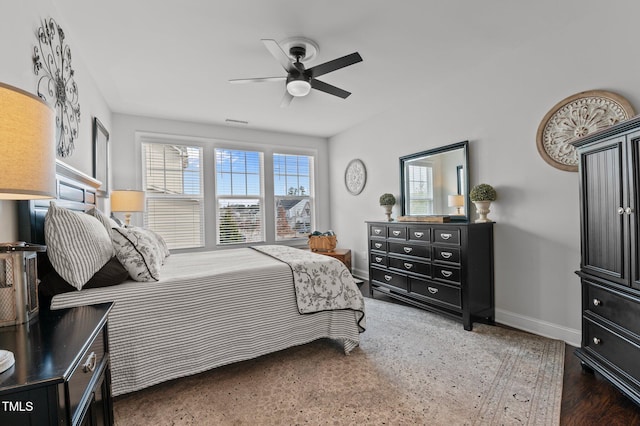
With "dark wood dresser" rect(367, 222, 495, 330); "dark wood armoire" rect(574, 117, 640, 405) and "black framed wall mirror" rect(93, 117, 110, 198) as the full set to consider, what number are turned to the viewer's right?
1

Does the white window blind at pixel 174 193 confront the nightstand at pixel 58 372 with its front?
yes

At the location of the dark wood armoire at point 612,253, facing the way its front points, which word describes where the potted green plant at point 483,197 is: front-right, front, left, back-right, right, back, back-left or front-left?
right

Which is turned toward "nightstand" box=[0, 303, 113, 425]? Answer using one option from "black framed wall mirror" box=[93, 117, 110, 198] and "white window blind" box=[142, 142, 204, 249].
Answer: the white window blind

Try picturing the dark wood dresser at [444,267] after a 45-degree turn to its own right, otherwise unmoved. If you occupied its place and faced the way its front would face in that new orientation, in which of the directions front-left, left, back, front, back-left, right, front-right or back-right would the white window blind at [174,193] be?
front

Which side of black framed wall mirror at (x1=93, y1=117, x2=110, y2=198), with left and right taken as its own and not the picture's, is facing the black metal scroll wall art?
right

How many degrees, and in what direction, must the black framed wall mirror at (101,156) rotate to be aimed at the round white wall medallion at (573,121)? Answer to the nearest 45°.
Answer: approximately 45° to its right

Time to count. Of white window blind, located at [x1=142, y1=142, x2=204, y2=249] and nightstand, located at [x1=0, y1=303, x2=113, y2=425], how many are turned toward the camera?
1

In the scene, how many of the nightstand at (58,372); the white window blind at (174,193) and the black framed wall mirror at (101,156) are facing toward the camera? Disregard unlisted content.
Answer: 1

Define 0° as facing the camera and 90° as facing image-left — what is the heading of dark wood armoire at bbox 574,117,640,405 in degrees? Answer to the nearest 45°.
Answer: approximately 45°

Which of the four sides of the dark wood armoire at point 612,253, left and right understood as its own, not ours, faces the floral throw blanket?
front

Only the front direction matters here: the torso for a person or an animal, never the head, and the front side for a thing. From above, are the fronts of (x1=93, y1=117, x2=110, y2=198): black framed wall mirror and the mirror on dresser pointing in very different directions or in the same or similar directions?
very different directions

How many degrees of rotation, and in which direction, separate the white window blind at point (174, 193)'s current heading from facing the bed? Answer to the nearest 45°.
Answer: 0° — it already faces it

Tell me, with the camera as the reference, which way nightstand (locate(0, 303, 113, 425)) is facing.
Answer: facing to the right of the viewer

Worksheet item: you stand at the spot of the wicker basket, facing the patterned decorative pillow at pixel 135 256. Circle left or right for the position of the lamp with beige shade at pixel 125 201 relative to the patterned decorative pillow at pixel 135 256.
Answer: right

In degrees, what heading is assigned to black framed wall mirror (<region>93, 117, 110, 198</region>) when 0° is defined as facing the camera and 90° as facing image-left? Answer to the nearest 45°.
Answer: approximately 270°

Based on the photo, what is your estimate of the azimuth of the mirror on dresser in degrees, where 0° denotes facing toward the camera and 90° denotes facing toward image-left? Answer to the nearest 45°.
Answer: approximately 45°

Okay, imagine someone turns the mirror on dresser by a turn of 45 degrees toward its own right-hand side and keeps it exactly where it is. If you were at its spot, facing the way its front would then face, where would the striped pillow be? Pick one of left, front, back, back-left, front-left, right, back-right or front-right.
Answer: front-left
